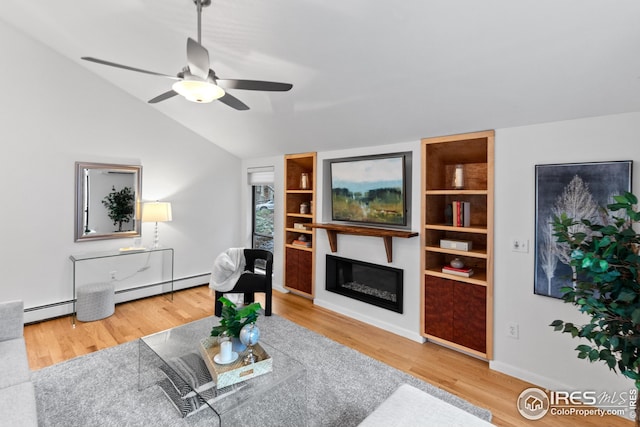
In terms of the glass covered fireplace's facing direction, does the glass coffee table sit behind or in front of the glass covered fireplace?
in front

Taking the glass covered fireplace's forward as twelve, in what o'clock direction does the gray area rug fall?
The gray area rug is roughly at 12 o'clock from the glass covered fireplace.

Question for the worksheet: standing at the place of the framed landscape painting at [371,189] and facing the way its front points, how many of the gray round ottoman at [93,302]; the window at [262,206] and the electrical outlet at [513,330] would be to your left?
1

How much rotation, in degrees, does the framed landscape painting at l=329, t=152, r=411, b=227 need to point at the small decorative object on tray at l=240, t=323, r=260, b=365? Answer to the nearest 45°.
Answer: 0° — it already faces it

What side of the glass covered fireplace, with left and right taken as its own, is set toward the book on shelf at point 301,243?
right

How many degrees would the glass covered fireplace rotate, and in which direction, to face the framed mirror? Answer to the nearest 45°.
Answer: approximately 45° to its right

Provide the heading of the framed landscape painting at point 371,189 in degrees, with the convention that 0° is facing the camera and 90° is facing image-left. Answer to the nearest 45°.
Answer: approximately 45°

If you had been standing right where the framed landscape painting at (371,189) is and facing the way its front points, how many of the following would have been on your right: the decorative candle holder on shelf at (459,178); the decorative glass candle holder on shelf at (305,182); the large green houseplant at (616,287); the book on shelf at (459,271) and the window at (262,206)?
2

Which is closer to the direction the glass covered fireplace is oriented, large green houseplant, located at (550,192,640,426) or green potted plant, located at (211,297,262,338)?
the green potted plant

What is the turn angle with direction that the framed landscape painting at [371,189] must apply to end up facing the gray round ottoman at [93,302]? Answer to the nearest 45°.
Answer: approximately 45° to its right

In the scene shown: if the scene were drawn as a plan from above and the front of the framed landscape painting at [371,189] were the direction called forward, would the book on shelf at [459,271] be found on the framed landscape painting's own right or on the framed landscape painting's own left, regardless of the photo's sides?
on the framed landscape painting's own left

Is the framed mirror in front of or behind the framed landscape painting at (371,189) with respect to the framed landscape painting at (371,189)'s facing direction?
in front

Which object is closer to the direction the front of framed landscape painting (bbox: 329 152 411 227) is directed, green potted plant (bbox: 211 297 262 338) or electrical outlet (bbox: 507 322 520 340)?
the green potted plant
